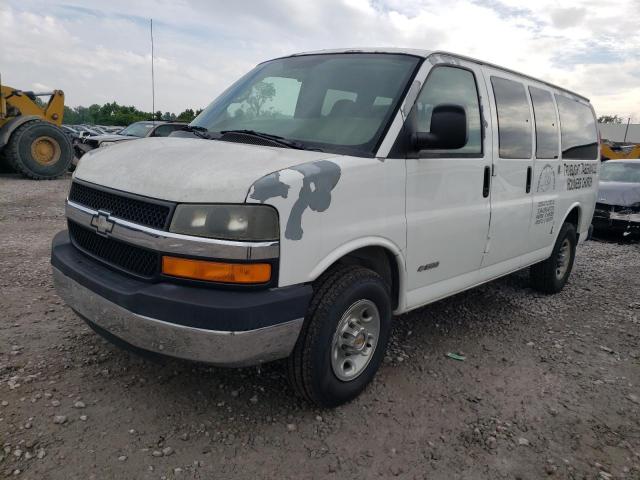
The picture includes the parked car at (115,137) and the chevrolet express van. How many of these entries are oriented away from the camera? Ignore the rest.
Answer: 0

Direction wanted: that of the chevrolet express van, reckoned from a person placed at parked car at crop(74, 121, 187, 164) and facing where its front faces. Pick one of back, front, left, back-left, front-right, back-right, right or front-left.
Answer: front-left

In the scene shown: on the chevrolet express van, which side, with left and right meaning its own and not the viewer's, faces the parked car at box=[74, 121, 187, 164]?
right

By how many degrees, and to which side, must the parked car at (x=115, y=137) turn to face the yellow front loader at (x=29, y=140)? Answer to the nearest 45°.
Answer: approximately 45° to its right

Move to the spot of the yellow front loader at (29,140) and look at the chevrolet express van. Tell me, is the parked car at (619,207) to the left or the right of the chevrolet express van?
left

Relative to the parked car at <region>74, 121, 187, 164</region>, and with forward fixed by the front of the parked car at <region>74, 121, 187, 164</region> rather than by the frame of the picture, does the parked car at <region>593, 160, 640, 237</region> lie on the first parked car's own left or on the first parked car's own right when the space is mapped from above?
on the first parked car's own left

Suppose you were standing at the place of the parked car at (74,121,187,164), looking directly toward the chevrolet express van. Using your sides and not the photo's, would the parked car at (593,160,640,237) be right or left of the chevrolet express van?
left

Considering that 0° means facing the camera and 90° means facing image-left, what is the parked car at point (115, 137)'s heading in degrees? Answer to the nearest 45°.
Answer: approximately 45°

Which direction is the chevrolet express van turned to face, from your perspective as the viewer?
facing the viewer and to the left of the viewer
